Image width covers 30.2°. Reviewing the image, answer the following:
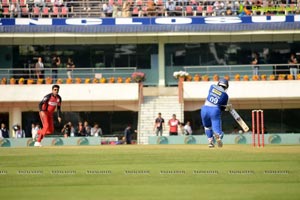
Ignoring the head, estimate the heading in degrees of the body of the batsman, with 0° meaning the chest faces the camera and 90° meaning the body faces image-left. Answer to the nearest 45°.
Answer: approximately 225°

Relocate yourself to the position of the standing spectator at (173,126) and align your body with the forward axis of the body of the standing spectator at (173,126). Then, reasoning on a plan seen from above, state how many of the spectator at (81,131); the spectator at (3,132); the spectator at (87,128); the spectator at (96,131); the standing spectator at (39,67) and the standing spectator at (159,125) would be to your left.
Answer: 0

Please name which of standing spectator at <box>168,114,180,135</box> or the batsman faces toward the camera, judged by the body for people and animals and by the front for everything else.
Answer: the standing spectator

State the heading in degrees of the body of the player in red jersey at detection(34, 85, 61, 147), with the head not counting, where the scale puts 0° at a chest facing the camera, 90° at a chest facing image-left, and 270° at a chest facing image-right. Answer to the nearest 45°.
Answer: approximately 315°

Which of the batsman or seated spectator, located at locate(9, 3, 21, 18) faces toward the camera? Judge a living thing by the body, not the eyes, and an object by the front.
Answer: the seated spectator

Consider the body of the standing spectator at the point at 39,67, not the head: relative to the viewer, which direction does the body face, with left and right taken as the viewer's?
facing the viewer

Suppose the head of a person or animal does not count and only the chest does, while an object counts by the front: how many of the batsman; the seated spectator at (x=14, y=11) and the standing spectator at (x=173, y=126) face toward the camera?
2

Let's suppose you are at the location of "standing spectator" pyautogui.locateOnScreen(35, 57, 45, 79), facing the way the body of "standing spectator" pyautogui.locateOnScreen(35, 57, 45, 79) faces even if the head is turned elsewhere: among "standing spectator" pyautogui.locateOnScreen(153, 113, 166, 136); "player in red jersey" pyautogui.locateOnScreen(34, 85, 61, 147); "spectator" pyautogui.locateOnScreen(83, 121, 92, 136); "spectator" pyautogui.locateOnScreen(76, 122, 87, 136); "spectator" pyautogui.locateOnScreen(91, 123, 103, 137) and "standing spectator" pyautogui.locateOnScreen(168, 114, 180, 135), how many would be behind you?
0

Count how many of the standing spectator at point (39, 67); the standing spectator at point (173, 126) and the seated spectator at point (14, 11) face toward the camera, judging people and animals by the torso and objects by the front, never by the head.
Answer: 3

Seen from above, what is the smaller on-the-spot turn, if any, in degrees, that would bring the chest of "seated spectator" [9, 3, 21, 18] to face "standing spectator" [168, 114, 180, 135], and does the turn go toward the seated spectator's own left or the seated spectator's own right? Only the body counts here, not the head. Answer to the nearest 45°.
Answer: approximately 45° to the seated spectator's own left

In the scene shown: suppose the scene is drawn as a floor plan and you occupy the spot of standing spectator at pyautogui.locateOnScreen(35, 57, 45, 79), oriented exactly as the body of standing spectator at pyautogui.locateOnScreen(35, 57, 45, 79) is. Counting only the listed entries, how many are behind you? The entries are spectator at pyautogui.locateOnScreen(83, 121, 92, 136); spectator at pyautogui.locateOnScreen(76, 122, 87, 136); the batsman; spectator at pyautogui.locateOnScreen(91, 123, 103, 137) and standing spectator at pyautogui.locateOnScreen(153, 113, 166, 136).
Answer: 0

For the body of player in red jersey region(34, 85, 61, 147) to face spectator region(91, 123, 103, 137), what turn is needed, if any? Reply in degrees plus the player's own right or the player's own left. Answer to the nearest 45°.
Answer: approximately 135° to the player's own left

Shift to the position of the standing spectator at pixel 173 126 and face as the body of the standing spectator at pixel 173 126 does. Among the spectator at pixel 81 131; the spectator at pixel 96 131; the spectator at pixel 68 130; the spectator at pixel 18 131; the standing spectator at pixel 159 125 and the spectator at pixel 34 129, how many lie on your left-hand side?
0

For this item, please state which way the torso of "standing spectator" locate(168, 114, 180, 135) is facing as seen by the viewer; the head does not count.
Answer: toward the camera

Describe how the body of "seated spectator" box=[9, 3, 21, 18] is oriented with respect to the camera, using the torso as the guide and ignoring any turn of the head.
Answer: toward the camera
